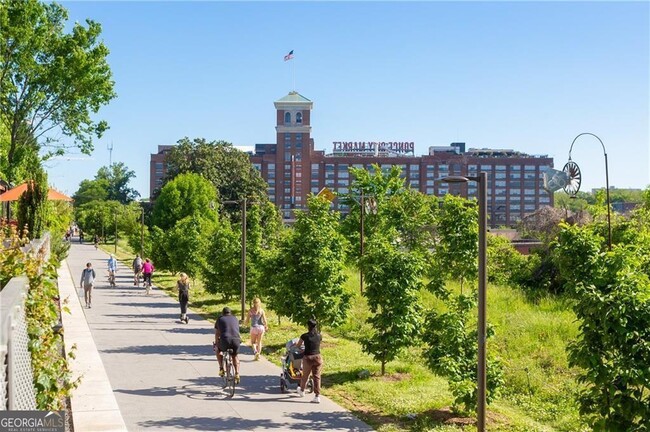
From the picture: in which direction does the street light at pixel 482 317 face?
to the viewer's left

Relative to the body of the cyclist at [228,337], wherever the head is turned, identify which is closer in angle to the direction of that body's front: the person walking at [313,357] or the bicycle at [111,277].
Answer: the bicycle

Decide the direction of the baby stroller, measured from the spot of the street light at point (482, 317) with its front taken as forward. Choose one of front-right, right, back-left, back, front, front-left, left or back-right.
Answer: front-right

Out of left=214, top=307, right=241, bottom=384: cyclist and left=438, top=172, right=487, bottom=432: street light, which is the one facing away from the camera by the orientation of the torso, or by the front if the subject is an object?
the cyclist

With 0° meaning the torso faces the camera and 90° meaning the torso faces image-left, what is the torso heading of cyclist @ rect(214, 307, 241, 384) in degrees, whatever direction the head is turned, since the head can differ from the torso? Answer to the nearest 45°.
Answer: approximately 180°

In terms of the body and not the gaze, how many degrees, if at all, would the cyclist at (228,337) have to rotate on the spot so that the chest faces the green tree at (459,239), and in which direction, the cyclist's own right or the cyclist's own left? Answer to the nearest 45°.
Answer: approximately 90° to the cyclist's own right

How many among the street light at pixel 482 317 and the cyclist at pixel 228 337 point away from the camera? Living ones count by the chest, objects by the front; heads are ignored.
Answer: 1

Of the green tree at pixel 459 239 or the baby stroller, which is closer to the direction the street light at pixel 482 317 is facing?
the baby stroller

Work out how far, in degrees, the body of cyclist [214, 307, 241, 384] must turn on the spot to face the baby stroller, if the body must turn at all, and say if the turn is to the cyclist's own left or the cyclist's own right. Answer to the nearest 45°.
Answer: approximately 90° to the cyclist's own right

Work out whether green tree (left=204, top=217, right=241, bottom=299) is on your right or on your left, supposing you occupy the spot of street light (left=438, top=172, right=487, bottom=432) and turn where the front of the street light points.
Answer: on your right

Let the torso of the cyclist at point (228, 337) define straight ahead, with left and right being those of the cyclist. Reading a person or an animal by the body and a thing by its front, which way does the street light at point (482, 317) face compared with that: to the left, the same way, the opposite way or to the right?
to the left

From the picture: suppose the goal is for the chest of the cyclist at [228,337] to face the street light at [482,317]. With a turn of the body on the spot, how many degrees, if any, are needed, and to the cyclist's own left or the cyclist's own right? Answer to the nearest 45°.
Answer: approximately 135° to the cyclist's own right
